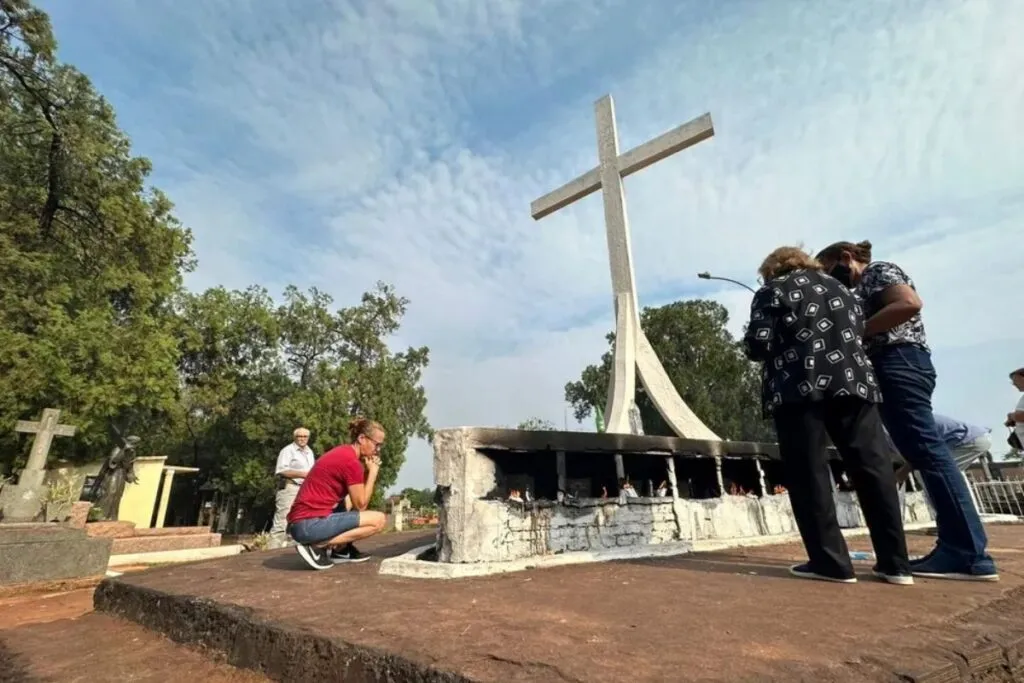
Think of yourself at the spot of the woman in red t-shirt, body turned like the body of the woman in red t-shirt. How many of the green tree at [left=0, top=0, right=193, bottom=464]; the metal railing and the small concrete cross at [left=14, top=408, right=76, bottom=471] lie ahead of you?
1

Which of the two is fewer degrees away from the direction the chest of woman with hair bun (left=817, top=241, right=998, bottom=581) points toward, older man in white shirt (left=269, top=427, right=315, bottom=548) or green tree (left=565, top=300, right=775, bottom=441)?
the older man in white shirt

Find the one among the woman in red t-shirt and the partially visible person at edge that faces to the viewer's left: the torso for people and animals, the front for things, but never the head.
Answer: the partially visible person at edge

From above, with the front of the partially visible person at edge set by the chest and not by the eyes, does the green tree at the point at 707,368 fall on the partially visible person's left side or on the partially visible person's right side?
on the partially visible person's right side

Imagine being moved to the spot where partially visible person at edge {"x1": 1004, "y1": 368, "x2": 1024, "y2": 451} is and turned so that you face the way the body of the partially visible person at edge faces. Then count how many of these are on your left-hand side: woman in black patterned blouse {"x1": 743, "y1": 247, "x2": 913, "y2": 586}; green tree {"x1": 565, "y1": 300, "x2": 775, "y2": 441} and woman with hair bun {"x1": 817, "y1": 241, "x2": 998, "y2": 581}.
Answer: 2

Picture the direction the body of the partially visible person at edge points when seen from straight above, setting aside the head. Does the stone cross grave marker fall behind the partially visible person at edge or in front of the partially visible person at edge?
in front

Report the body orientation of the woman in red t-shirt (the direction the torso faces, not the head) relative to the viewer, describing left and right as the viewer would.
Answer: facing to the right of the viewer

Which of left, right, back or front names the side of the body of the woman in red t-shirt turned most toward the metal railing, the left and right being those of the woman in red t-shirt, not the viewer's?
front

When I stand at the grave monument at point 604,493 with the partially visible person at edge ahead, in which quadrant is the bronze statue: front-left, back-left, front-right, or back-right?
back-left

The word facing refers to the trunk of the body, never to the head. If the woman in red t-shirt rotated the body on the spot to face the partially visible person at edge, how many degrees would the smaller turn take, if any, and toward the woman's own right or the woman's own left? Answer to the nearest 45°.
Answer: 0° — they already face them

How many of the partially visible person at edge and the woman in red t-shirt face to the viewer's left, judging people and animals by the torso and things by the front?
1

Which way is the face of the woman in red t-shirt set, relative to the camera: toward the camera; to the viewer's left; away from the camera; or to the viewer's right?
to the viewer's right

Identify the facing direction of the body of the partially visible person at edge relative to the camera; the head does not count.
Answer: to the viewer's left

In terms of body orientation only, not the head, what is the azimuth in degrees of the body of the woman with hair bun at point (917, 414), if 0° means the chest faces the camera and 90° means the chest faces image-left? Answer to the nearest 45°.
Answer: approximately 90°

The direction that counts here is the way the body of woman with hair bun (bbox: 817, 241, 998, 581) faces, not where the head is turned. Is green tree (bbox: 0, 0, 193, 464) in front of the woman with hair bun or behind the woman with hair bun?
in front
